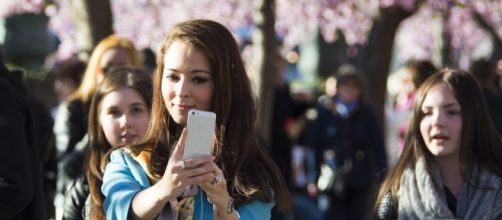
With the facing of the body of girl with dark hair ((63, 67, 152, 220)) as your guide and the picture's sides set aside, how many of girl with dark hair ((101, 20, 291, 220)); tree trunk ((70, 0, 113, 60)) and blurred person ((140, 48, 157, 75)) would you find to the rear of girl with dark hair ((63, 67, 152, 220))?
2

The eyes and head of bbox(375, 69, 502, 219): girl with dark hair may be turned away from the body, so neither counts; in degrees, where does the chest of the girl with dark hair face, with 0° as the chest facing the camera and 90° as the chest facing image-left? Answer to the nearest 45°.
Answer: approximately 45°

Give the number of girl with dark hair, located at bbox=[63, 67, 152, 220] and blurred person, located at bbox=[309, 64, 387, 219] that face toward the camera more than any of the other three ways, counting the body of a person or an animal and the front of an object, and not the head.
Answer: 2

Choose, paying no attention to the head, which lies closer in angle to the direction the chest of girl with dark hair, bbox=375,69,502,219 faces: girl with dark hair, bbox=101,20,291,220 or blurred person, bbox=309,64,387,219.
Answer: the girl with dark hair

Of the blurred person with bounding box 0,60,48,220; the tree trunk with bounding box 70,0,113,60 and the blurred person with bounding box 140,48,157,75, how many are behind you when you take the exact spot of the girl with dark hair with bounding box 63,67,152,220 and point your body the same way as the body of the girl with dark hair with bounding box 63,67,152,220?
2
